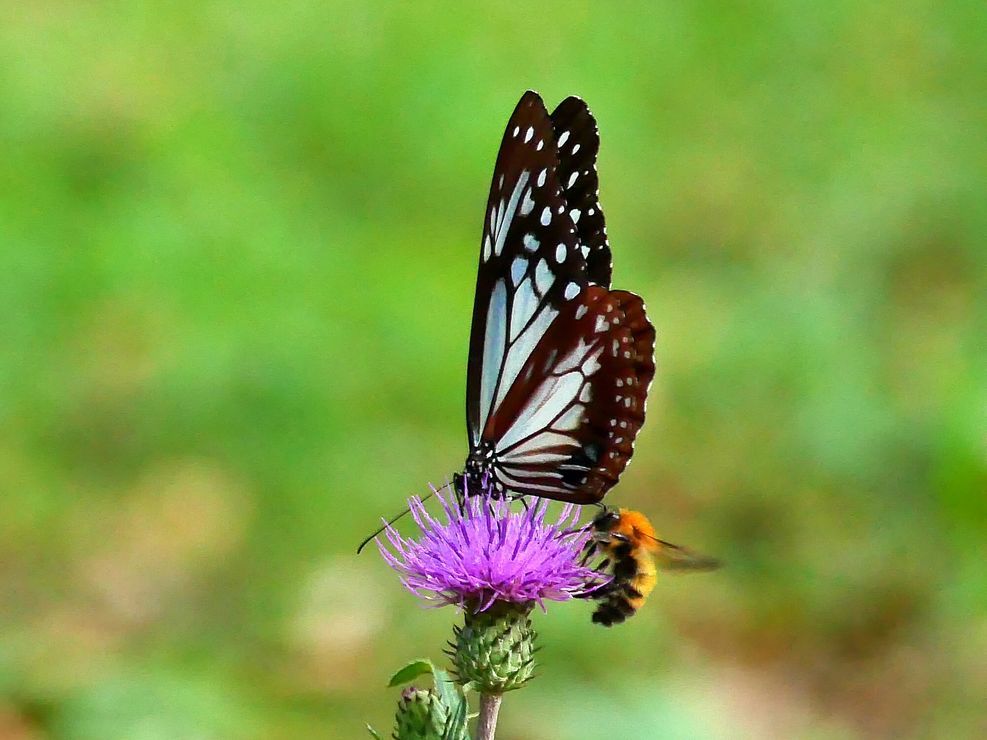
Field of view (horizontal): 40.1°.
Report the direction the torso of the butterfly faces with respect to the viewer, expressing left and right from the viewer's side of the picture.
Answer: facing to the left of the viewer
